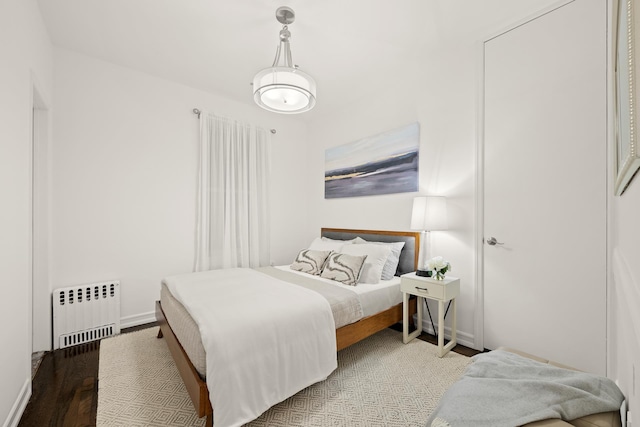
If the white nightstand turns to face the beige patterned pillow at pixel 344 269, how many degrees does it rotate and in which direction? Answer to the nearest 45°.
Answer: approximately 45° to its right

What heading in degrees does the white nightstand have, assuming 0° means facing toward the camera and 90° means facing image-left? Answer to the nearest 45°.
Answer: approximately 45°

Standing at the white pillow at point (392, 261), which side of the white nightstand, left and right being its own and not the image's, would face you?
right

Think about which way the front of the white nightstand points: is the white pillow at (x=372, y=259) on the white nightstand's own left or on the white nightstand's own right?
on the white nightstand's own right

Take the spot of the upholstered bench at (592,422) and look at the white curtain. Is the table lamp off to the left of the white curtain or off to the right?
right

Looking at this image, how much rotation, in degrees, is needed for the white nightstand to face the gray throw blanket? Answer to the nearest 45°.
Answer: approximately 45° to its left
